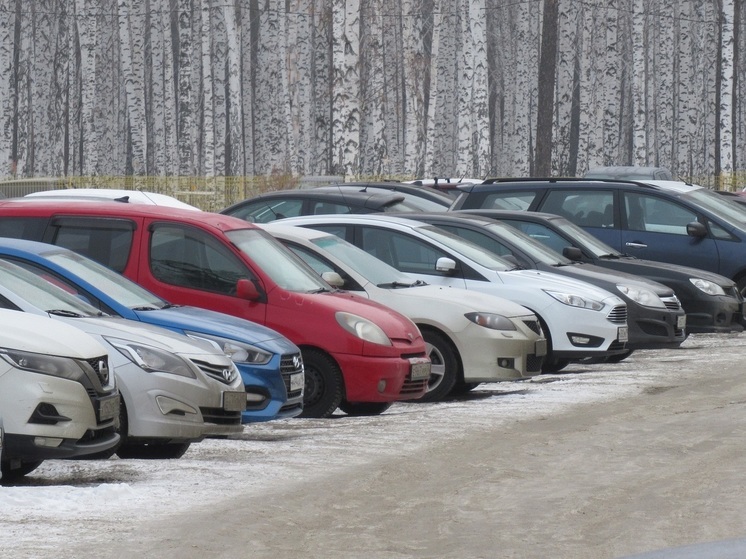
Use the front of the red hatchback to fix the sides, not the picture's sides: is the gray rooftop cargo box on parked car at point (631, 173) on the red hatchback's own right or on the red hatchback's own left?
on the red hatchback's own left

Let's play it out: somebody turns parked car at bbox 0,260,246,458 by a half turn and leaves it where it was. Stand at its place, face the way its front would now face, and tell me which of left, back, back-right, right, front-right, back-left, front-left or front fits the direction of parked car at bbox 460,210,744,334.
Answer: right

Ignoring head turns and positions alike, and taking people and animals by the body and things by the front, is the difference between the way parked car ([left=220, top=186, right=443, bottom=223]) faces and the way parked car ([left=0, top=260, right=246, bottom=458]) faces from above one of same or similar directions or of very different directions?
very different directions

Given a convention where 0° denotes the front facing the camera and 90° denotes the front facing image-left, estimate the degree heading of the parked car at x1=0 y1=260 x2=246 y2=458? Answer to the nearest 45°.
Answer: approximately 315°

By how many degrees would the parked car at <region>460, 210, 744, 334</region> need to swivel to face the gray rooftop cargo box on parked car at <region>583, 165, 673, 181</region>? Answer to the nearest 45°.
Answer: approximately 135° to its left

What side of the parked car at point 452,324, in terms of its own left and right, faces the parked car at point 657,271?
left

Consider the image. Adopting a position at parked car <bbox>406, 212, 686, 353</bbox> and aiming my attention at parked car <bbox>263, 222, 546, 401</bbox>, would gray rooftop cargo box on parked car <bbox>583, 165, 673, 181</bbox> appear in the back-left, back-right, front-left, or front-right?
back-right

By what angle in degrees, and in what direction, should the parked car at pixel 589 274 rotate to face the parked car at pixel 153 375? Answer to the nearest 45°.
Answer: approximately 90° to its right

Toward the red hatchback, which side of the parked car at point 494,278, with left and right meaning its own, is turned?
right

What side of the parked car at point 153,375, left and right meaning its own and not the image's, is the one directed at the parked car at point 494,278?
left

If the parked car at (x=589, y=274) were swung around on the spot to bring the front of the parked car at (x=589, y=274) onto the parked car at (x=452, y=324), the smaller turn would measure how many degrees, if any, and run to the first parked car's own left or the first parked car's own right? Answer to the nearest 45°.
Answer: approximately 90° to the first parked car's own right

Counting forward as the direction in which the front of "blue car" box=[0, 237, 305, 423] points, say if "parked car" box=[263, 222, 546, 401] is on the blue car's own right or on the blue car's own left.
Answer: on the blue car's own left
